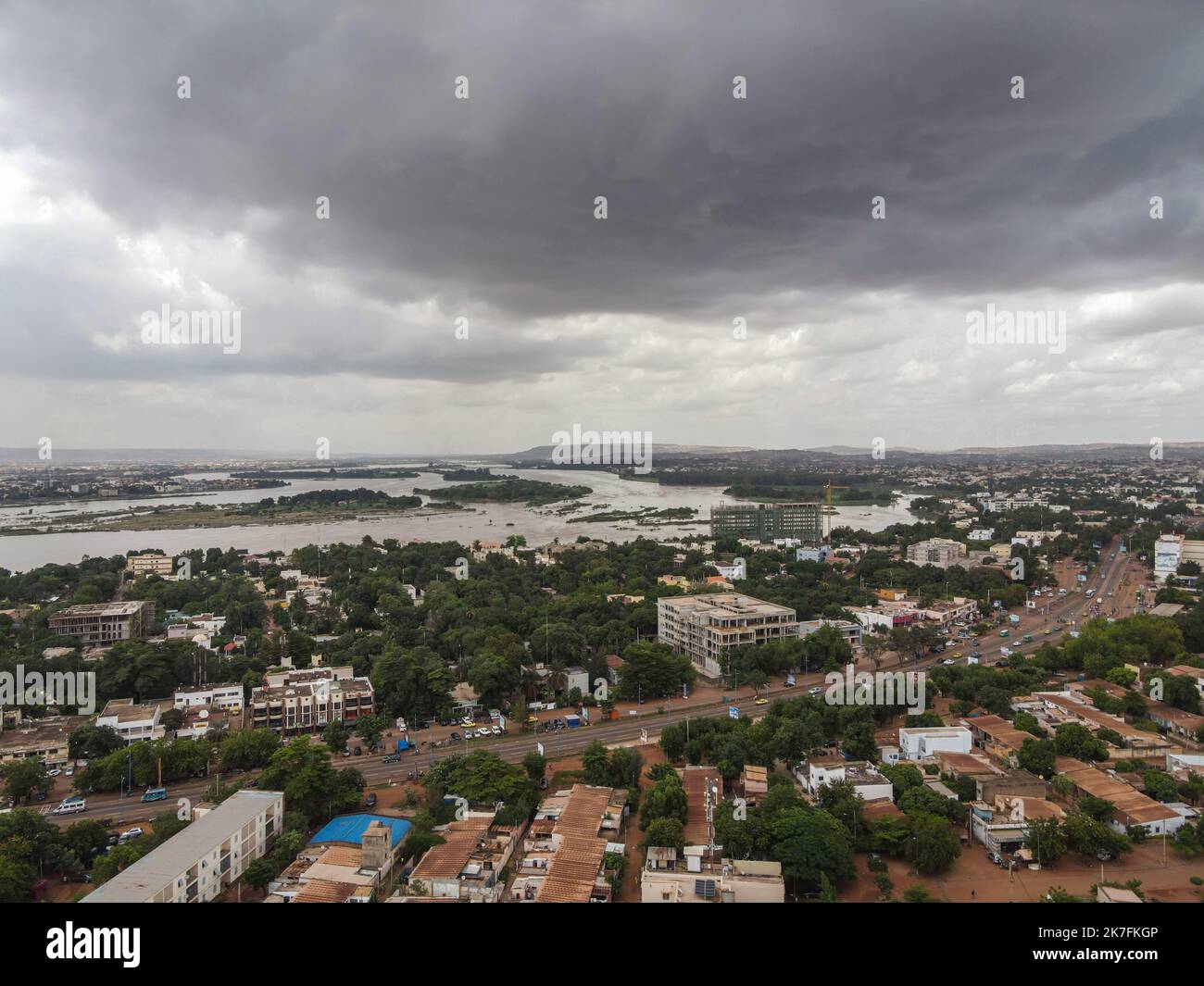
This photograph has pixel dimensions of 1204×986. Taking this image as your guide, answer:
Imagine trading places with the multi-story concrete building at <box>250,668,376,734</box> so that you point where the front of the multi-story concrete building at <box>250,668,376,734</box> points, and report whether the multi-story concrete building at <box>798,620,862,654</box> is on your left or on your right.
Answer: on your left

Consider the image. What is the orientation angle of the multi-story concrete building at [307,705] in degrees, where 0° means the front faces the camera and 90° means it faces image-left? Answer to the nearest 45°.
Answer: approximately 0°

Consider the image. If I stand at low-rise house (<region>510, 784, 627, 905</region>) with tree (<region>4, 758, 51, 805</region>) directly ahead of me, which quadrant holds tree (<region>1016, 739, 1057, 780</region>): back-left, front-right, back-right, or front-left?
back-right

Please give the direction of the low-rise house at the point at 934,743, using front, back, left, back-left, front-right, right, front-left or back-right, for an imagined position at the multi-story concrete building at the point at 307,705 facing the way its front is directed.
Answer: front-left

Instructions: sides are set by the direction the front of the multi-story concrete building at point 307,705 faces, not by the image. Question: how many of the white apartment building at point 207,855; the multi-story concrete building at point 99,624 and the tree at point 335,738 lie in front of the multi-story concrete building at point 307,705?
2

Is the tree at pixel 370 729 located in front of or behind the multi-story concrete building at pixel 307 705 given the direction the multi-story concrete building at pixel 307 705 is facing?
in front

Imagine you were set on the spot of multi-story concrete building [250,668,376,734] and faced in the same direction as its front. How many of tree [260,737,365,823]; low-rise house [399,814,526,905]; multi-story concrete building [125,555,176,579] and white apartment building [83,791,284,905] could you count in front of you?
3

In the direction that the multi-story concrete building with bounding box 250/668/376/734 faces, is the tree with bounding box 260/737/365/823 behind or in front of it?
in front

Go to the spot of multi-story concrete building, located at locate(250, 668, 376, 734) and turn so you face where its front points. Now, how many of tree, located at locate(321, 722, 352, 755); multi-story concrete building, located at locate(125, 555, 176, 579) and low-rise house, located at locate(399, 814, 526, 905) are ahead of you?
2

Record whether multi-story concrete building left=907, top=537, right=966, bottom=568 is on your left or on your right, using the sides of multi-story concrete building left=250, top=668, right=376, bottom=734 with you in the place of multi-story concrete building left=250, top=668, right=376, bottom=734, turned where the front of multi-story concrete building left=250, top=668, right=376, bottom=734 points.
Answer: on your left

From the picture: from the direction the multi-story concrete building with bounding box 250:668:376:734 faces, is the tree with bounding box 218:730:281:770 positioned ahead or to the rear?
ahead

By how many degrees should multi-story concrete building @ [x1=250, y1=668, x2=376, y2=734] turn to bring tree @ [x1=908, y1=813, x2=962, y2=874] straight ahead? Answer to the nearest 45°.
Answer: approximately 45° to its left

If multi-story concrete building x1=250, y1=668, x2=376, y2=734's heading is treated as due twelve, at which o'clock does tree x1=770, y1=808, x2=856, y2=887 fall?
The tree is roughly at 11 o'clock from the multi-story concrete building.
